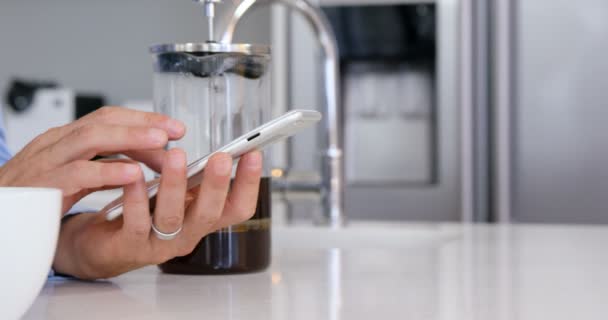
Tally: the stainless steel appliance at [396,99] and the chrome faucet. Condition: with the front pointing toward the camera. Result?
1

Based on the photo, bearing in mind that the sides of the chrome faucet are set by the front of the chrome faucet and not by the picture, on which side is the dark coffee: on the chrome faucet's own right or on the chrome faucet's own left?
on the chrome faucet's own left

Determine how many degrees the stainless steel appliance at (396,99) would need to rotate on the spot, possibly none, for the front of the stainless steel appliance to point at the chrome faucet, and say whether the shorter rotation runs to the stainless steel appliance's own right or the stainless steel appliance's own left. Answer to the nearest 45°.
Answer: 0° — it already faces it

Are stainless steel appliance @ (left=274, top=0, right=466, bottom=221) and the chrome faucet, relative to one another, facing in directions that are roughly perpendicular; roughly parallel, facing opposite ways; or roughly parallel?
roughly perpendicular

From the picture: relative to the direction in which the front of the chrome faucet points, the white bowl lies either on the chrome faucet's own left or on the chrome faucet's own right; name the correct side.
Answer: on the chrome faucet's own left

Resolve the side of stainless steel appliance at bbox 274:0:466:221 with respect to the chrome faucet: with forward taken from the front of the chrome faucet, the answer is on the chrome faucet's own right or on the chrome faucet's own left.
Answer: on the chrome faucet's own right

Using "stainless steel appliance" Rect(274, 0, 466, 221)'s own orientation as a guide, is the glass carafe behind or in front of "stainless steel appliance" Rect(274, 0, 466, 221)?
in front

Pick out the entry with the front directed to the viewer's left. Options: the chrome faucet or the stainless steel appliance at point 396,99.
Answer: the chrome faucet

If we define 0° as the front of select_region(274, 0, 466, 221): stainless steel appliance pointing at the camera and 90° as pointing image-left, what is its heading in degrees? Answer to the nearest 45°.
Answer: approximately 0°

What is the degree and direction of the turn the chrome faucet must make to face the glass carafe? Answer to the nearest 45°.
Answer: approximately 90° to its left

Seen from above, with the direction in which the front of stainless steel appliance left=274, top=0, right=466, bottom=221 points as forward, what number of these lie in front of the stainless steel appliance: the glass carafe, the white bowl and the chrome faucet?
3

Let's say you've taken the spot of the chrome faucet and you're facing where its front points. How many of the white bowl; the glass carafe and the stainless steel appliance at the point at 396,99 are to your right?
1

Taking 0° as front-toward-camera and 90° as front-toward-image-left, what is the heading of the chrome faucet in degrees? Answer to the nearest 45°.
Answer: approximately 90°

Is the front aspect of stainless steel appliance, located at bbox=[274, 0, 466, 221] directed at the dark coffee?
yes
